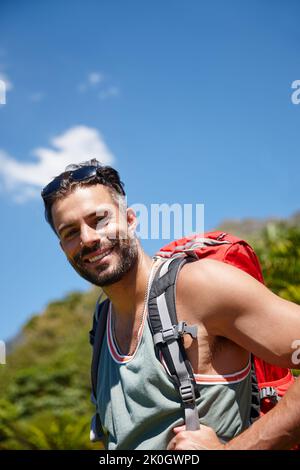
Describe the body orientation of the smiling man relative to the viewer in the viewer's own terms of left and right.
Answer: facing the viewer and to the left of the viewer
